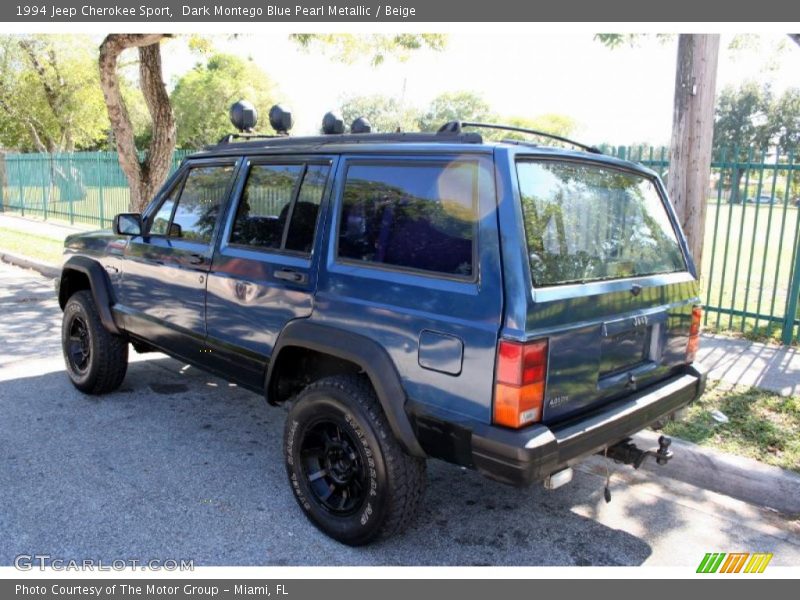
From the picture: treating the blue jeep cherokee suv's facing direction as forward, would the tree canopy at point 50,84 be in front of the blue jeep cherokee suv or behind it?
in front

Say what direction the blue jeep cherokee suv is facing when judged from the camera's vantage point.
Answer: facing away from the viewer and to the left of the viewer

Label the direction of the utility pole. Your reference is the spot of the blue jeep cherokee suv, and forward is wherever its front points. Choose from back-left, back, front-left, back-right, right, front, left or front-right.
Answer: right

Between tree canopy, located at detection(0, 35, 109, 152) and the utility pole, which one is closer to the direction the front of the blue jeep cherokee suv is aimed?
the tree canopy
